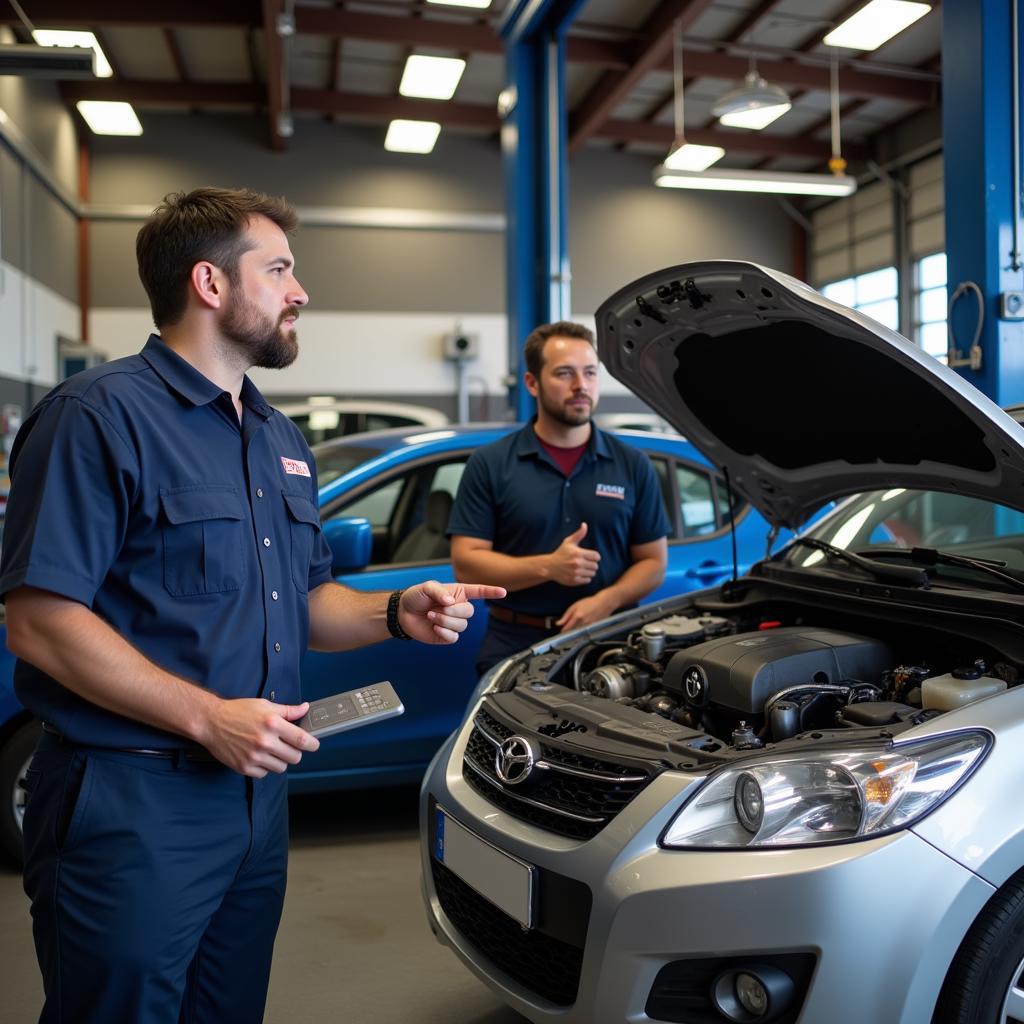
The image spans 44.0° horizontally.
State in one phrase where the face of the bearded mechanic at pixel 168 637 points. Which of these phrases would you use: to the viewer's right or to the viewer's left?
to the viewer's right

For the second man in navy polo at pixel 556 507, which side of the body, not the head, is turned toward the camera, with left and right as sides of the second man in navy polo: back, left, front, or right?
front

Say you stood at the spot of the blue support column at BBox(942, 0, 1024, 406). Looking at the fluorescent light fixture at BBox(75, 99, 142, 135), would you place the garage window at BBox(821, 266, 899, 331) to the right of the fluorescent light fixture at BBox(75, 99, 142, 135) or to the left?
right

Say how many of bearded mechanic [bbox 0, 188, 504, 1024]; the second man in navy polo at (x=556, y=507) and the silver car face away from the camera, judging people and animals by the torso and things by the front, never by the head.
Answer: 0

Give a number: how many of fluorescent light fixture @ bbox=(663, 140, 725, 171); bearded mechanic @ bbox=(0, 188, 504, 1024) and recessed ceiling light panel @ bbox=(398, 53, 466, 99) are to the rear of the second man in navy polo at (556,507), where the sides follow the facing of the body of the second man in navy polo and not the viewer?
2

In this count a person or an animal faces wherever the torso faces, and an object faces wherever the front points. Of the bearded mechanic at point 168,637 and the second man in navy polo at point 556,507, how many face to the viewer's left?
0

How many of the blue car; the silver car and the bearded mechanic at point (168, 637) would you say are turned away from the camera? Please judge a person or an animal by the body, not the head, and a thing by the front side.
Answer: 0

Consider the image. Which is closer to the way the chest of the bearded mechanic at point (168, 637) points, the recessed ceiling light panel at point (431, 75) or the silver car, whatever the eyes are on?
the silver car

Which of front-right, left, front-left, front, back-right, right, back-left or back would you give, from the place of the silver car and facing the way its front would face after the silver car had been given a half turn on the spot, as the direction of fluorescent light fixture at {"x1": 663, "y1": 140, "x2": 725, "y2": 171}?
front-left

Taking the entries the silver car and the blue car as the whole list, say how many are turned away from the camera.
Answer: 0

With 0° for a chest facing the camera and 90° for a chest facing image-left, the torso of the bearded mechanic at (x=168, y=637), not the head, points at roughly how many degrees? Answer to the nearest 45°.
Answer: approximately 315°
